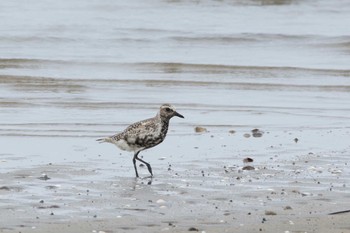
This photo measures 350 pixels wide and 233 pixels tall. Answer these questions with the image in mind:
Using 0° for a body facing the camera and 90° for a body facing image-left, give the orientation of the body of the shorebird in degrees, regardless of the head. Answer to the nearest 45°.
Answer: approximately 270°

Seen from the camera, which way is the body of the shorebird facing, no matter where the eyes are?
to the viewer's right
